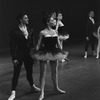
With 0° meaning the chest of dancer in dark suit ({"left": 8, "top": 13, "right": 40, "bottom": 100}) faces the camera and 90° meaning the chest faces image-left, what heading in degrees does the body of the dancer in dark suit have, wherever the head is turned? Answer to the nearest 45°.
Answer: approximately 315°
